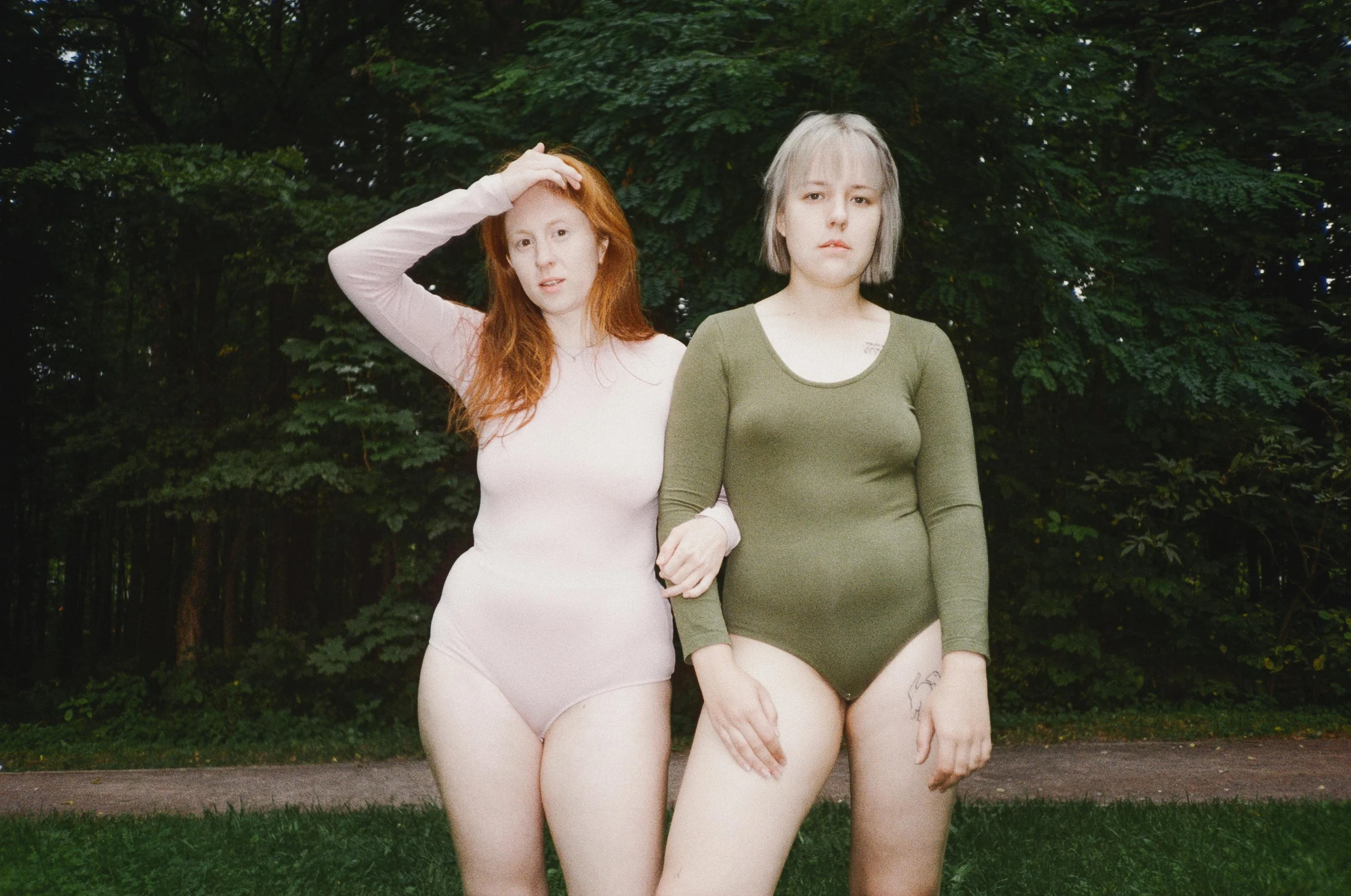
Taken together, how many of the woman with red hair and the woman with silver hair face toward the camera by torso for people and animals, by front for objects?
2

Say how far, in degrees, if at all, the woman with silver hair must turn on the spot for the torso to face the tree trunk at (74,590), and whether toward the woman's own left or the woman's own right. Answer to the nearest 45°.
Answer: approximately 135° to the woman's own right

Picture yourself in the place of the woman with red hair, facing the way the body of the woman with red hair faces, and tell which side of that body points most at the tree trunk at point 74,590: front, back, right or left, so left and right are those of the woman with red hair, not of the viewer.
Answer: back

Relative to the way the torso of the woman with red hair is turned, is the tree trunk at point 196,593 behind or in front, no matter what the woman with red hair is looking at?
behind

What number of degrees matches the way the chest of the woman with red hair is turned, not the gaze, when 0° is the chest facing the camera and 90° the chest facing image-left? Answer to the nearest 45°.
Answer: approximately 0°

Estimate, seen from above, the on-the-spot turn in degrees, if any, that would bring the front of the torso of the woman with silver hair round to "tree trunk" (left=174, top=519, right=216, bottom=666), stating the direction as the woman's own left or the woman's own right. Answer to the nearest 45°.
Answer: approximately 135° to the woman's own right

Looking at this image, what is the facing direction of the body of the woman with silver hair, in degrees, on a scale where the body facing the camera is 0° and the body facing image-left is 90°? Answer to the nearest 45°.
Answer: approximately 0°
